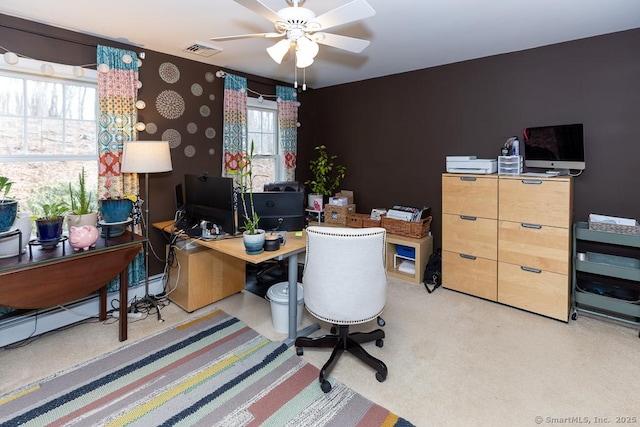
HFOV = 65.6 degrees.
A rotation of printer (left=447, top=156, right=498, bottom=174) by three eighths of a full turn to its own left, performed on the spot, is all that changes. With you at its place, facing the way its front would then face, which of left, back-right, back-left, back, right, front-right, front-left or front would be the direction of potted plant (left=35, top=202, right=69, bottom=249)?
back

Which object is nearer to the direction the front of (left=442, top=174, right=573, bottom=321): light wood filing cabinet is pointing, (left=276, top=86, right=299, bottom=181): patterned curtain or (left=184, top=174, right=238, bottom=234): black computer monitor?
the black computer monitor

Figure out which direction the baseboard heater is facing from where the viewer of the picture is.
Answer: facing the viewer and to the right of the viewer

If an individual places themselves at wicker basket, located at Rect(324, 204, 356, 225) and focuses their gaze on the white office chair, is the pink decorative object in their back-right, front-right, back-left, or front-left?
front-right

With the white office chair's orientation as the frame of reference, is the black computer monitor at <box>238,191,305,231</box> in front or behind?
in front

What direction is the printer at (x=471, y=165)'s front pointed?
toward the camera

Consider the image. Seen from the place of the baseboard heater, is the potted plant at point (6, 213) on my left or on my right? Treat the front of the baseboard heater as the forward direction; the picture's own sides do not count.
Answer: on my right

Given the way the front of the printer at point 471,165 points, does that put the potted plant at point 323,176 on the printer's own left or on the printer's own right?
on the printer's own right

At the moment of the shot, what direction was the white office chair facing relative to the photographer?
facing away from the viewer

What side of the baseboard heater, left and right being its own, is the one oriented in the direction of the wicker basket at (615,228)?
front
